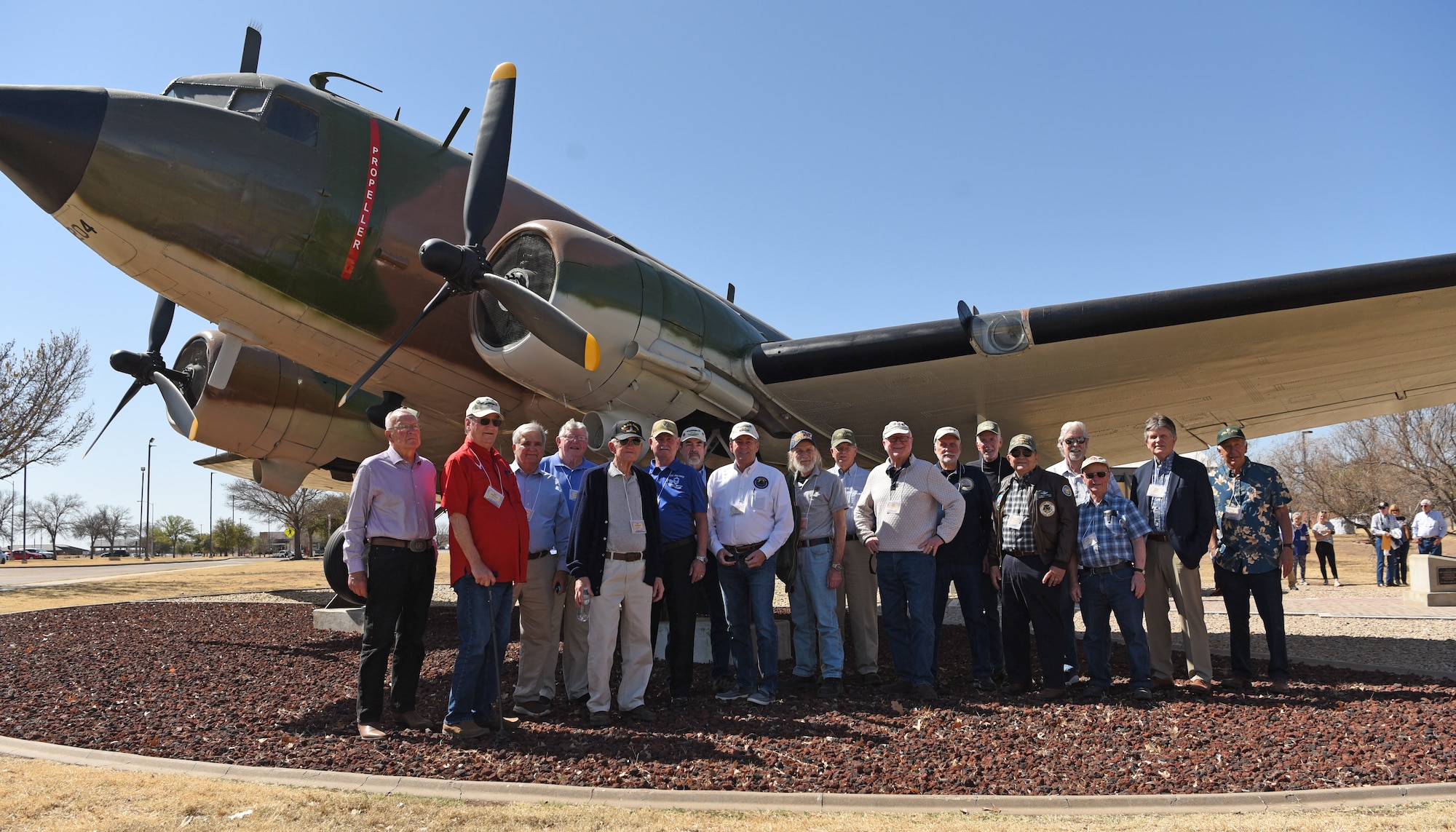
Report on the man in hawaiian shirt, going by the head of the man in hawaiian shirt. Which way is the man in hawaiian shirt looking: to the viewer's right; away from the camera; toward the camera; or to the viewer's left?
toward the camera

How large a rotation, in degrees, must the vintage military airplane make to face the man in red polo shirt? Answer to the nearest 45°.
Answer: approximately 45° to its left

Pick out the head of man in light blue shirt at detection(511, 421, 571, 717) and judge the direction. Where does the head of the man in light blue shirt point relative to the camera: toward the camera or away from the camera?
toward the camera

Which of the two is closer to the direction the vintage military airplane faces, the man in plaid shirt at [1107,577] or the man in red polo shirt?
the man in red polo shirt

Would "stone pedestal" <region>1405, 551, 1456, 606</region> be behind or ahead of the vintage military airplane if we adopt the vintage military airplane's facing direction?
behind

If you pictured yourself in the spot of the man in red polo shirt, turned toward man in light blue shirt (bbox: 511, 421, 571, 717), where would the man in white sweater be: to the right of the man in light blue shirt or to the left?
right

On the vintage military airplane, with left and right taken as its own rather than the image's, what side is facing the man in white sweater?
left

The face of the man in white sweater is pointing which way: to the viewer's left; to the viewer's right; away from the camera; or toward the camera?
toward the camera

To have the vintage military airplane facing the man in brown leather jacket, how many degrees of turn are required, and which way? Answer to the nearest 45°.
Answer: approximately 90° to its left

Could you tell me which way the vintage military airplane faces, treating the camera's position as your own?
facing the viewer and to the left of the viewer

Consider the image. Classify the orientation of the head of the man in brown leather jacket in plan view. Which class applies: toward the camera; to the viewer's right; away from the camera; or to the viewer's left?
toward the camera

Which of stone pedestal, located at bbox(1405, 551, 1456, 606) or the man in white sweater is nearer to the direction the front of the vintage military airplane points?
the man in white sweater
